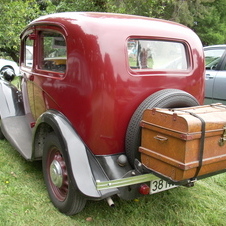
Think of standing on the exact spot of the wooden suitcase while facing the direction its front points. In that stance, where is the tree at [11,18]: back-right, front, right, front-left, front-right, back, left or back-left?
back

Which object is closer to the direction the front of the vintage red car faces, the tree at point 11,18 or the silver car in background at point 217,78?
the tree

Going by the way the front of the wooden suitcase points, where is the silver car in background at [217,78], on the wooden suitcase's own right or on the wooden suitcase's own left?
on the wooden suitcase's own left

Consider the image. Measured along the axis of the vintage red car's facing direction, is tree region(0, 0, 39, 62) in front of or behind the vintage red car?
in front

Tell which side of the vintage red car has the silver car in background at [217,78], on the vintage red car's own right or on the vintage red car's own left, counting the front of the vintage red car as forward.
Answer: on the vintage red car's own right

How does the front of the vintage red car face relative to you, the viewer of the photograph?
facing away from the viewer and to the left of the viewer

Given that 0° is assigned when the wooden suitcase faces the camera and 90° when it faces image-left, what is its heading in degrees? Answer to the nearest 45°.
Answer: approximately 315°
